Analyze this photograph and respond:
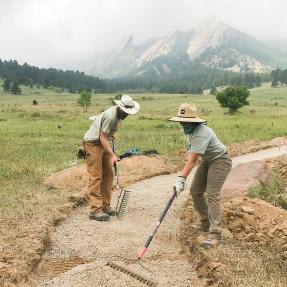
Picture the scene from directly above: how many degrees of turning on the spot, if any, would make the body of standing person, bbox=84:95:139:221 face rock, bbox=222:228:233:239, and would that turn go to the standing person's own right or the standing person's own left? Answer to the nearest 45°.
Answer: approximately 45° to the standing person's own right

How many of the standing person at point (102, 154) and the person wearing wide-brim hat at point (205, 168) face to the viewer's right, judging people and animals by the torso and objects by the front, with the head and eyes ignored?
1

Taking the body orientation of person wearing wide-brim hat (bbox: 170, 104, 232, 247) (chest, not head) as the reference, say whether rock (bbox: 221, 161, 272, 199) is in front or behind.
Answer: behind

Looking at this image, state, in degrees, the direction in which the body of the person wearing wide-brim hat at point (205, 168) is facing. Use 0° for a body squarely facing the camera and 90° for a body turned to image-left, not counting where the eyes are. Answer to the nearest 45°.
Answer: approximately 45°

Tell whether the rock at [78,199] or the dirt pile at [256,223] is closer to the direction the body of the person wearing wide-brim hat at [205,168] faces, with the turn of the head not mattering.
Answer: the rock

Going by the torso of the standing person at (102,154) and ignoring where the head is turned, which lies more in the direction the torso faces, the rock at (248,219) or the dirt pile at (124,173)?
the rock

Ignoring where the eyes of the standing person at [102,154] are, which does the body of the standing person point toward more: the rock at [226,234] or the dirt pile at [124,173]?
the rock

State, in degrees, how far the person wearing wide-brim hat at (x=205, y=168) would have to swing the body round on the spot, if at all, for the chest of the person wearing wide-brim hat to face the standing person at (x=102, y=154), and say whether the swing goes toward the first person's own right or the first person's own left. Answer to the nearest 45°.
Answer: approximately 90° to the first person's own right

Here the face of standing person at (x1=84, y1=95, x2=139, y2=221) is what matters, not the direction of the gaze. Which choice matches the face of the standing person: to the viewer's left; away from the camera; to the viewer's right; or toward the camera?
to the viewer's right

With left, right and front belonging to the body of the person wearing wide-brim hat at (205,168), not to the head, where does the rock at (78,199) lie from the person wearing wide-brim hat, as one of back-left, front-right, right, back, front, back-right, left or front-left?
right

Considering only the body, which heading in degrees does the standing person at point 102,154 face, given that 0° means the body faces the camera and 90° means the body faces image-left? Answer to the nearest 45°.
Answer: approximately 270°

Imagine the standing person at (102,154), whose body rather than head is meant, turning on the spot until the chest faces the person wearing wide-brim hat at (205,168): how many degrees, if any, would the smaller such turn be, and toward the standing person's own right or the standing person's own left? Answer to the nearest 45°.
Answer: approximately 45° to the standing person's own right
